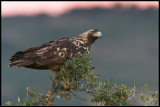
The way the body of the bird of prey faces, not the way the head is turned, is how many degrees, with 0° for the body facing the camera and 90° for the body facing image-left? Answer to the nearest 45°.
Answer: approximately 270°
